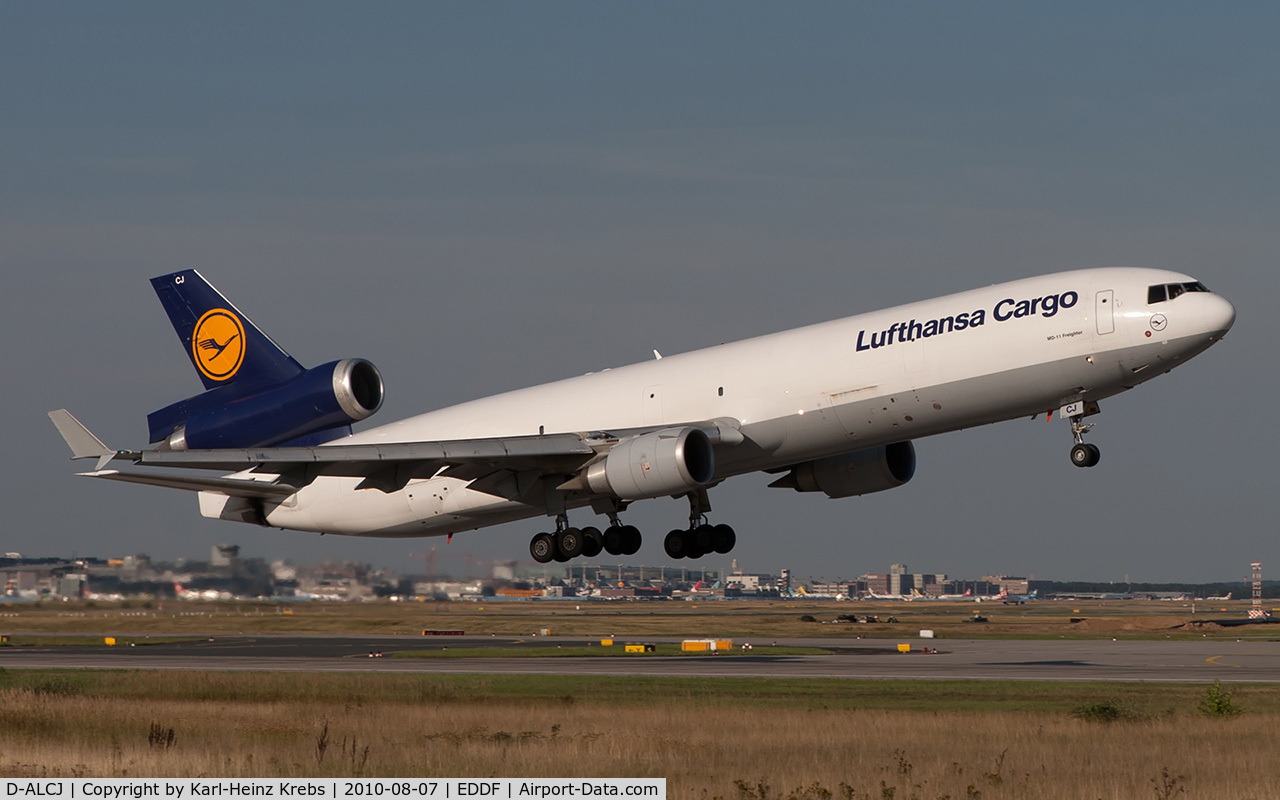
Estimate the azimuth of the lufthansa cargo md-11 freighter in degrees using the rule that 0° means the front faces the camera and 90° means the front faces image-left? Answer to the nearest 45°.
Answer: approximately 315°
